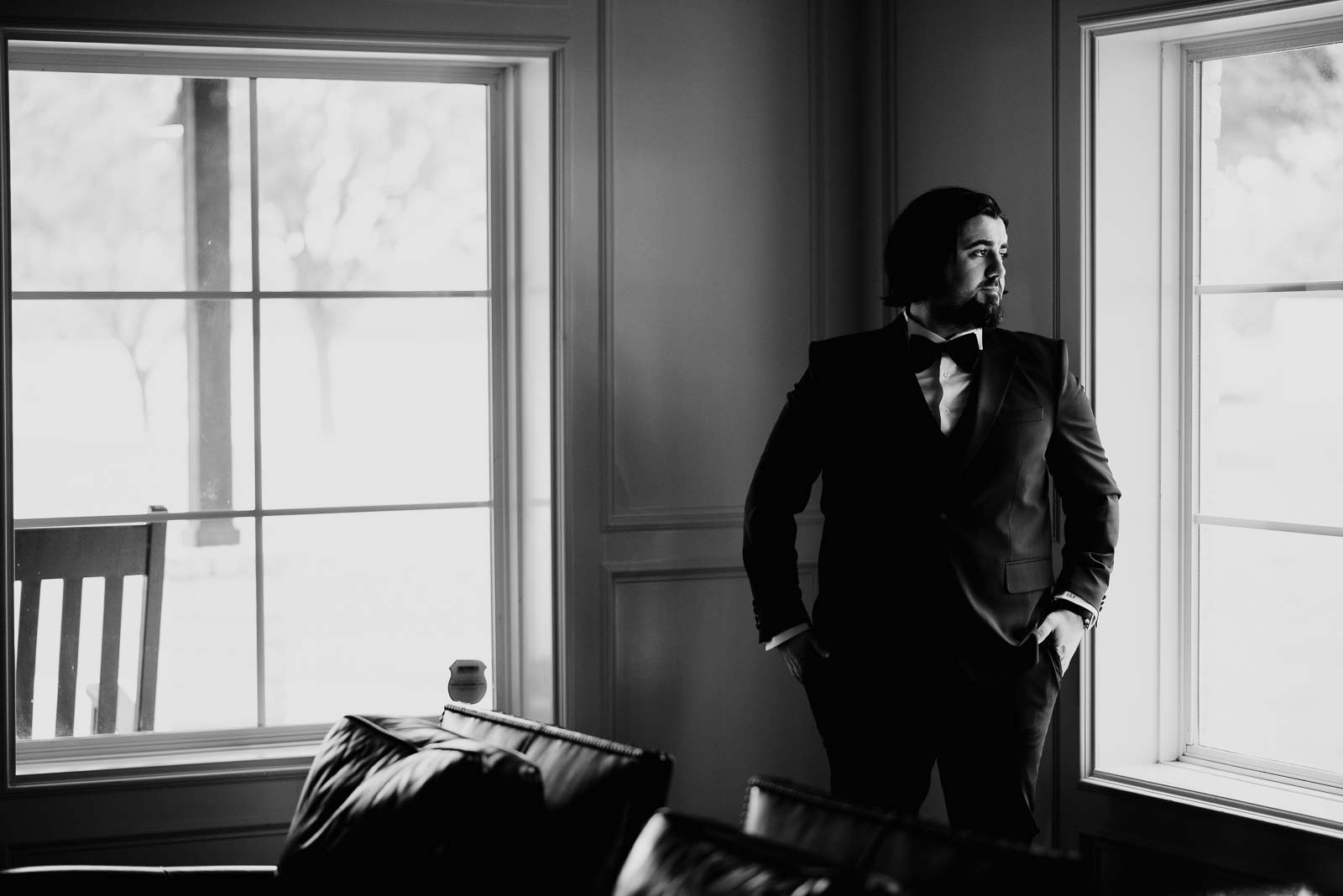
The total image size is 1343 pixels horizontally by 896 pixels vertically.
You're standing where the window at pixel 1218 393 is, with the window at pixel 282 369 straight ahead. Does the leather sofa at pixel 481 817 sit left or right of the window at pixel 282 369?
left

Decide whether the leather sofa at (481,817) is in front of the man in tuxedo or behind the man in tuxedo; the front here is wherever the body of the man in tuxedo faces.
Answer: in front

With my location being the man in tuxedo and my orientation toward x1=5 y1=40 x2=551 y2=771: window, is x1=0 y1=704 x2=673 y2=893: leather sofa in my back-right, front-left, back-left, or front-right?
front-left

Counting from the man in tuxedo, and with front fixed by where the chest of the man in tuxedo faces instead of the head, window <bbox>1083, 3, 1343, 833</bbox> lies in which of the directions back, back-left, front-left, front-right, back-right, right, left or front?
back-left

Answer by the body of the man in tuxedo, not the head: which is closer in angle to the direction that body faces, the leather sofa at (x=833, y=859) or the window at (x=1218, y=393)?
the leather sofa

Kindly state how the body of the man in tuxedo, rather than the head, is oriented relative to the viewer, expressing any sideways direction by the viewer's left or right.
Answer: facing the viewer

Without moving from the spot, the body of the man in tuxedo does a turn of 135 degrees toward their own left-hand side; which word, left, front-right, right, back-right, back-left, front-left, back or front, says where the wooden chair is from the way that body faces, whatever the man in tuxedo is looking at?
back-left

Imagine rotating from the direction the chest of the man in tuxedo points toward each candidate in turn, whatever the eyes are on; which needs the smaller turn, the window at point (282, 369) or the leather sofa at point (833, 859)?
the leather sofa
